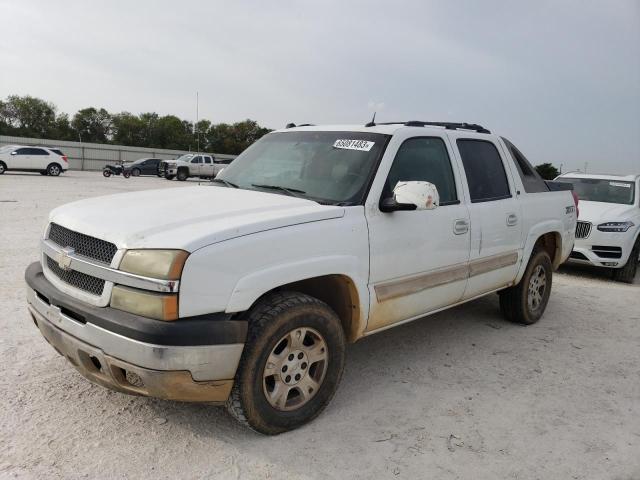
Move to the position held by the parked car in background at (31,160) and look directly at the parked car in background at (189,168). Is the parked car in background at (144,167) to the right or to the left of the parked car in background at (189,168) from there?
left

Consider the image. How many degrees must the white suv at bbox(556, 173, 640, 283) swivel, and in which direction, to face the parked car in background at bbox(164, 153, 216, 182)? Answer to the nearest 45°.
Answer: approximately 90° to its right

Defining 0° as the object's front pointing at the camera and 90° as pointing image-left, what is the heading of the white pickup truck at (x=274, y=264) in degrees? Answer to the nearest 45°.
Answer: approximately 45°

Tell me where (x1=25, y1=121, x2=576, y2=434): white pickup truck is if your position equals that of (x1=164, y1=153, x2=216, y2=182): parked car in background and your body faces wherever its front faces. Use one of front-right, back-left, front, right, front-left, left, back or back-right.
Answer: front-left

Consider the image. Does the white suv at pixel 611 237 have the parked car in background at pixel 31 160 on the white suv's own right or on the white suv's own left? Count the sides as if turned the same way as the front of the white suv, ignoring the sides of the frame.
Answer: on the white suv's own right

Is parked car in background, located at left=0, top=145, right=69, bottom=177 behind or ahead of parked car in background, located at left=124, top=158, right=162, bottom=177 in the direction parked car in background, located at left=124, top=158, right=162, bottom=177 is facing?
ahead

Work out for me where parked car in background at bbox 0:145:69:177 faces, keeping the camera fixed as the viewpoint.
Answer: facing to the left of the viewer

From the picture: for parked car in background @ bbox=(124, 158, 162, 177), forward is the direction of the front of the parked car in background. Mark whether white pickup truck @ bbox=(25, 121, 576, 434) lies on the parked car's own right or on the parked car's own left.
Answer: on the parked car's own left

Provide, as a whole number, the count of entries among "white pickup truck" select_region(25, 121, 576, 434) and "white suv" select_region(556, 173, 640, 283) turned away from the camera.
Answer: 0

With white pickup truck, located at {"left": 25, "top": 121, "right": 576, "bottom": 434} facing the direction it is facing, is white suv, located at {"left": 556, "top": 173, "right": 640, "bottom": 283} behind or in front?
behind

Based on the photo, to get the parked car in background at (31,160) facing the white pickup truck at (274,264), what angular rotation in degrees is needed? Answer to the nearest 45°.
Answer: approximately 90° to its left
